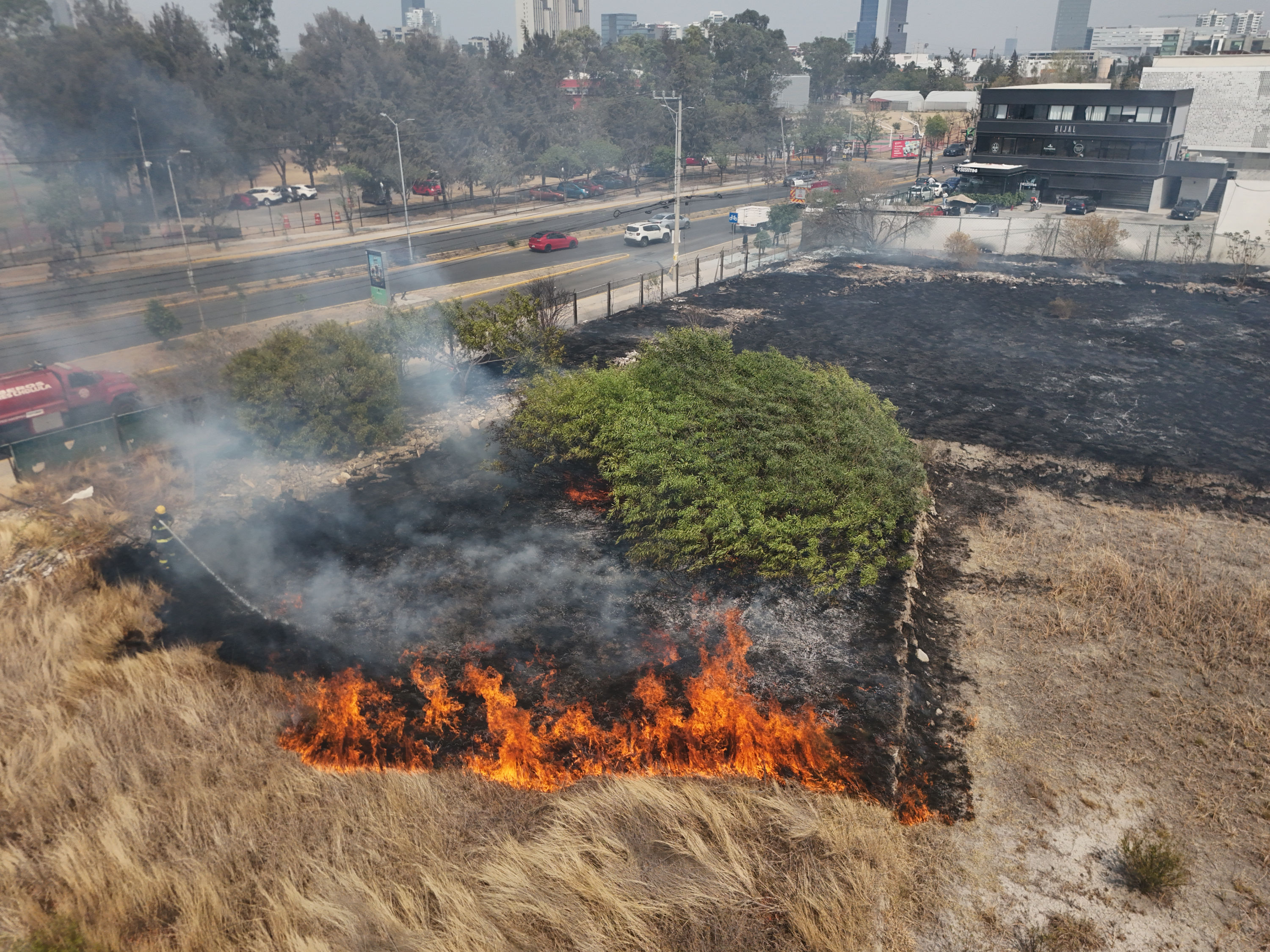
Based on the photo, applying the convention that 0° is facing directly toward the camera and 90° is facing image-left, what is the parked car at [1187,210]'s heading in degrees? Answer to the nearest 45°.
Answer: approximately 45°

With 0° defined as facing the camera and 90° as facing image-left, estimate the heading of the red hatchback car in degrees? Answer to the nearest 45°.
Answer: approximately 225°

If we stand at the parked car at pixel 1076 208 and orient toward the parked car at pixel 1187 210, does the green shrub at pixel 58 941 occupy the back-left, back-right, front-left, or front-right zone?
back-right

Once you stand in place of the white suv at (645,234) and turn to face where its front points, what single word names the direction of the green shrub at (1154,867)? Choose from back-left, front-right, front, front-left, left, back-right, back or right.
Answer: back-right

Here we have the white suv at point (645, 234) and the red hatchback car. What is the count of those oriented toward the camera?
0

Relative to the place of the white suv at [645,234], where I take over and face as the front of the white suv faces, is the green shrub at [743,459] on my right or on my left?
on my right

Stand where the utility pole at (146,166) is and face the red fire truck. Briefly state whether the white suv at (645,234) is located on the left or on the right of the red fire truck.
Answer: left

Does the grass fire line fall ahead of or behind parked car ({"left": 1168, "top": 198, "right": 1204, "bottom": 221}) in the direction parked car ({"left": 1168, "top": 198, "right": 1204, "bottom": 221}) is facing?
ahead

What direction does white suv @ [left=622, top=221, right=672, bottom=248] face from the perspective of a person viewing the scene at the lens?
facing away from the viewer and to the right of the viewer

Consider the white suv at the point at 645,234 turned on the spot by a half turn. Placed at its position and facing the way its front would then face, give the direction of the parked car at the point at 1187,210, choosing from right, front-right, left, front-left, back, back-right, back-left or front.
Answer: back-left

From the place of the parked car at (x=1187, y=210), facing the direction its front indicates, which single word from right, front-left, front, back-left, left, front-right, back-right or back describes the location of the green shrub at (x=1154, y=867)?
front-left
